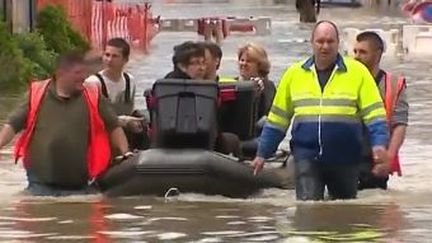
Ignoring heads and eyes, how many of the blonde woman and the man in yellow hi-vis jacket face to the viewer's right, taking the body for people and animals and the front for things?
0

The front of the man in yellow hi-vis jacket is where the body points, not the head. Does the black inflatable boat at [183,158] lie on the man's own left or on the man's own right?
on the man's own right

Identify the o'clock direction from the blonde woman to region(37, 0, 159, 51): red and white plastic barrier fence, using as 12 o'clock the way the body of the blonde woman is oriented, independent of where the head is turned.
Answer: The red and white plastic barrier fence is roughly at 4 o'clock from the blonde woman.

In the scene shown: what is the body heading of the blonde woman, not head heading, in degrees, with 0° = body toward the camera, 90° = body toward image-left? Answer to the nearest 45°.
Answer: approximately 45°

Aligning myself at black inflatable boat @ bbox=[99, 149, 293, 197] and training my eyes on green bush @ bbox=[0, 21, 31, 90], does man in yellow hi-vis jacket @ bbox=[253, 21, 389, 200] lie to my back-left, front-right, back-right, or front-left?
back-right

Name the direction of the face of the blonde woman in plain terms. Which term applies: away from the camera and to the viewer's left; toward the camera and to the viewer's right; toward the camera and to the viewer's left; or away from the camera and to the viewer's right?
toward the camera and to the viewer's left
